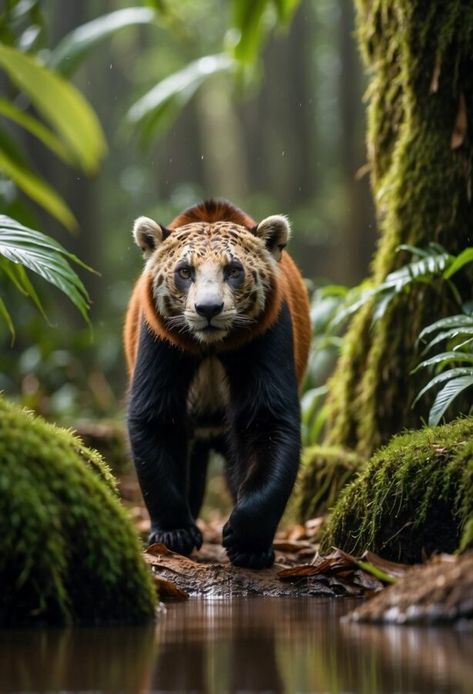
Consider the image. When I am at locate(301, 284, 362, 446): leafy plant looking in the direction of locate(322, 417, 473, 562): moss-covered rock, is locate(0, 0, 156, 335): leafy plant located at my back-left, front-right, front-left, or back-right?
front-right

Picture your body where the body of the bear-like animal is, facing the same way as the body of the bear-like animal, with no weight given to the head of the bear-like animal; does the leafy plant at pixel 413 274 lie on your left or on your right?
on your left

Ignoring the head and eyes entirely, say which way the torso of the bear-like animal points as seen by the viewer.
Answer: toward the camera

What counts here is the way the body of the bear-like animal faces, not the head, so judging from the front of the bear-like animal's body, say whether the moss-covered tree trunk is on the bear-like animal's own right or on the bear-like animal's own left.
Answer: on the bear-like animal's own left

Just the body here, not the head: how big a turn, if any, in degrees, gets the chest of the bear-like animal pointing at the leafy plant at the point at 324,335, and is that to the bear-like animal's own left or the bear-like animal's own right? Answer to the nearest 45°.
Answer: approximately 180°

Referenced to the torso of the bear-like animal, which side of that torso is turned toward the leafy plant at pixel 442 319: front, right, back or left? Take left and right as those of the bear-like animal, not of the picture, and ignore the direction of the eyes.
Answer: left
